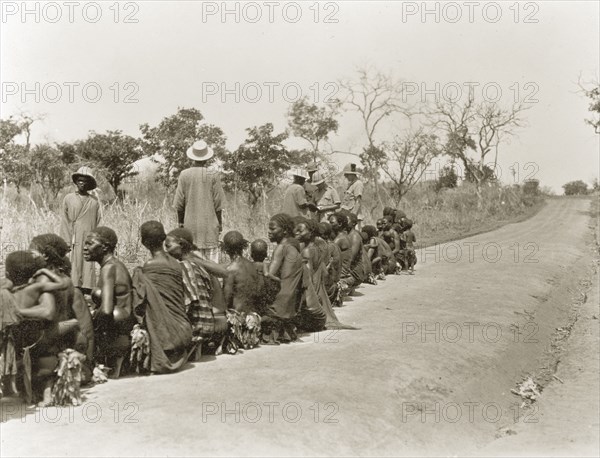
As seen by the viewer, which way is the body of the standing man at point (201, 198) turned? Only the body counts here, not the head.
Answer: away from the camera

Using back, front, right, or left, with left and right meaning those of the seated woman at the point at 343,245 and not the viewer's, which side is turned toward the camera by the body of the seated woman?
left

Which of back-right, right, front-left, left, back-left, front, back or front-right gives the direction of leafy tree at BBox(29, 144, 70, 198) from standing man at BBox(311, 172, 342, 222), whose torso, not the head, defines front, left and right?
right

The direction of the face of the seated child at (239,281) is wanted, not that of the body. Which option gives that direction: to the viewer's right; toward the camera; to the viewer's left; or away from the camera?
away from the camera

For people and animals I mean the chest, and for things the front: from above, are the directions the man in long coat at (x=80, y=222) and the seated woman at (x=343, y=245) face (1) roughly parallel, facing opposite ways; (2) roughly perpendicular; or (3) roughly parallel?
roughly perpendicular

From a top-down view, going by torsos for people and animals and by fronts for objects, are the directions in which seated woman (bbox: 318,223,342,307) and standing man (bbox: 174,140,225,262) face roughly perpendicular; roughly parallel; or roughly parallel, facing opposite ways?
roughly perpendicular

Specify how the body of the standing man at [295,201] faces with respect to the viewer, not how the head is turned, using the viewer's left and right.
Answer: facing away from the viewer and to the right of the viewer

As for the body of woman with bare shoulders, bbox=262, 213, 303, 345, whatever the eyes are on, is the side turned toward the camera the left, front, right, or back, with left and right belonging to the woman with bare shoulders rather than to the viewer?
left

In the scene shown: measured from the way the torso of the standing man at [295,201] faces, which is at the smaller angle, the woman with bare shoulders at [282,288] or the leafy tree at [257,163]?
the leafy tree

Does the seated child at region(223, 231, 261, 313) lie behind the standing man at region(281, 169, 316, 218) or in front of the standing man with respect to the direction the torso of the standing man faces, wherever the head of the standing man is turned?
behind

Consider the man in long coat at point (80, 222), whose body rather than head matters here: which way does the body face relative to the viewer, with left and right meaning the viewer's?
facing the viewer
